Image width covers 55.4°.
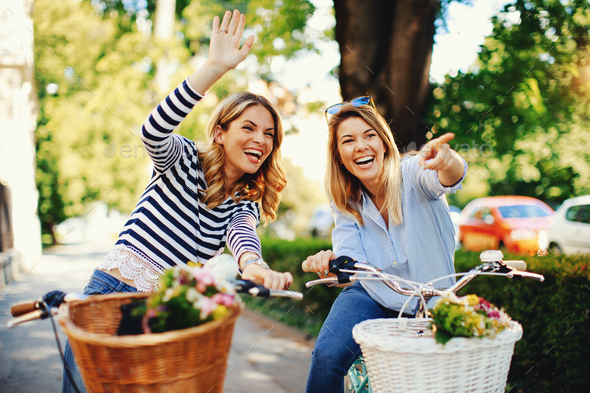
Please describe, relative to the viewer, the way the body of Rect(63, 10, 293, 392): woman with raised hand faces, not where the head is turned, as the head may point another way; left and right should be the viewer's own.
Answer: facing the viewer and to the right of the viewer

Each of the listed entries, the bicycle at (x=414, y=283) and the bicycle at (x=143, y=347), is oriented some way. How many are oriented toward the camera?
2

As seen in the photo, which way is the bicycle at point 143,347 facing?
toward the camera

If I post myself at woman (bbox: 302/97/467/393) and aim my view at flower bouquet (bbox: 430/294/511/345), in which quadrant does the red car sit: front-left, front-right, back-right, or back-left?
back-left

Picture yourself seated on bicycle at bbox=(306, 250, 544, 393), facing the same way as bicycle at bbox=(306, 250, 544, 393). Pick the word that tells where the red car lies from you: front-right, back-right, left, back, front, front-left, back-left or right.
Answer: back

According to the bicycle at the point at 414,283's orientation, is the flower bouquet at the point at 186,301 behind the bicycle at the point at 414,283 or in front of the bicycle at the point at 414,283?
in front

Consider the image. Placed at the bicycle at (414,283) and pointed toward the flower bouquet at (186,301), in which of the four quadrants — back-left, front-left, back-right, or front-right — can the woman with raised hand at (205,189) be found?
front-right

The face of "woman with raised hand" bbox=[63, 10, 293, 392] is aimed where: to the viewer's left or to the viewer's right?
to the viewer's right

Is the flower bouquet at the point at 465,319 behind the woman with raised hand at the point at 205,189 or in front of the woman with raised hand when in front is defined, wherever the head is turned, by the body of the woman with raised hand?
in front

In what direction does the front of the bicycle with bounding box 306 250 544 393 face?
toward the camera
